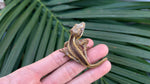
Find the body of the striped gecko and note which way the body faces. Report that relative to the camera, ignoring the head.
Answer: away from the camera
